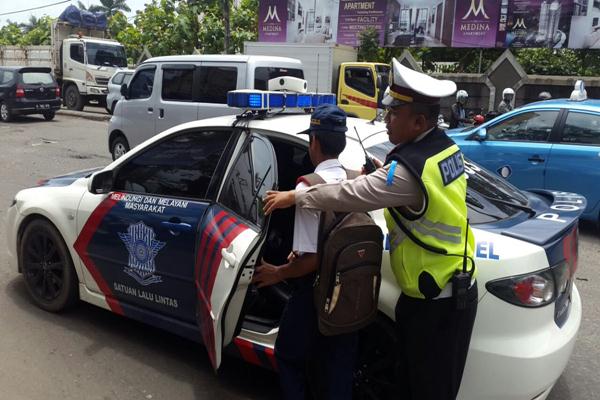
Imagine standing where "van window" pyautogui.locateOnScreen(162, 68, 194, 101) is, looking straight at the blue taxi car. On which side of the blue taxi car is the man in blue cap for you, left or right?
right

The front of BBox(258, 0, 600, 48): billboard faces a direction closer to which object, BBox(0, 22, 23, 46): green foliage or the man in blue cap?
the man in blue cap

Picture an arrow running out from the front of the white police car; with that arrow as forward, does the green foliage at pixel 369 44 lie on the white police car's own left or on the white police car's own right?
on the white police car's own right

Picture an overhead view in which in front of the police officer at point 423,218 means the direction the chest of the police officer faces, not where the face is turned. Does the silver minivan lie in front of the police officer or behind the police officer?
in front

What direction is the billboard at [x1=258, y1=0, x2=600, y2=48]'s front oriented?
toward the camera

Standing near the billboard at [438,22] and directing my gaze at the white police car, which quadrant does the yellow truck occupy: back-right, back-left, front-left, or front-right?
front-right

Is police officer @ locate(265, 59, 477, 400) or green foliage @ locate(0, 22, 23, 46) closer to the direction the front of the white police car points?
the green foliage

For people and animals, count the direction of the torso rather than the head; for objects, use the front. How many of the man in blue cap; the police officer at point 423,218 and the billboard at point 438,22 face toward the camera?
1

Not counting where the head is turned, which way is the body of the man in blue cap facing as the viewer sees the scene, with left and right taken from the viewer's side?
facing away from the viewer and to the left of the viewer

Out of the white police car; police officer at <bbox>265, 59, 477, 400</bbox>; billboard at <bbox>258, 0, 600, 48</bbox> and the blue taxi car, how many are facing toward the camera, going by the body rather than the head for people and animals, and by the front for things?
1

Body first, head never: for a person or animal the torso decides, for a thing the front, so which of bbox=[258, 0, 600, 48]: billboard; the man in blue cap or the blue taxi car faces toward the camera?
the billboard

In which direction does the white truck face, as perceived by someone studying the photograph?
facing the viewer and to the right of the viewer

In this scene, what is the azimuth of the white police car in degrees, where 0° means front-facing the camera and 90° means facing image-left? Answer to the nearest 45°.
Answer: approximately 135°

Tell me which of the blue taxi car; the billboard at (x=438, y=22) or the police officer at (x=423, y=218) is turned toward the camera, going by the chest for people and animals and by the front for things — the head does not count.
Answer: the billboard

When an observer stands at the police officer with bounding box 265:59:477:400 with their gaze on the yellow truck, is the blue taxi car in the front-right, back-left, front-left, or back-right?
front-right

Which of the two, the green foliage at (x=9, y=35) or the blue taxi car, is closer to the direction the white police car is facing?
the green foliage

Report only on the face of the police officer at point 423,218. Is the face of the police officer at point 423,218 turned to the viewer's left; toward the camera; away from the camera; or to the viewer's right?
to the viewer's left

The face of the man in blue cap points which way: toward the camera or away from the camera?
away from the camera
